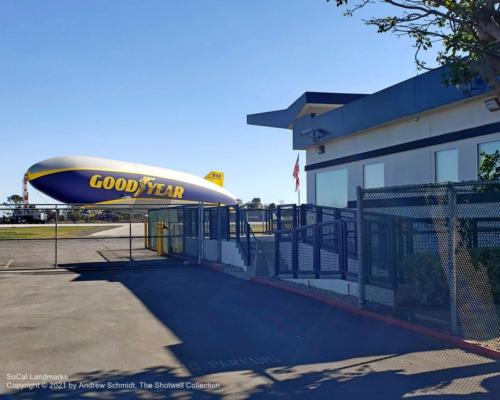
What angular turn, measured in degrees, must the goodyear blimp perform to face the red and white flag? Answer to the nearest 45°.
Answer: approximately 135° to its left

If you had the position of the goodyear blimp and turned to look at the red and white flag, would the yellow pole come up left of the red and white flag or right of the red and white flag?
right

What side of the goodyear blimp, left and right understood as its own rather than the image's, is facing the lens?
left

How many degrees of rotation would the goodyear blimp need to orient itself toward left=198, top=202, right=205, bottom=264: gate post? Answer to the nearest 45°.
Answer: approximately 90° to its left

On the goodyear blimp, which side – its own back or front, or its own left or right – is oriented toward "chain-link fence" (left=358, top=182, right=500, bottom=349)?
left

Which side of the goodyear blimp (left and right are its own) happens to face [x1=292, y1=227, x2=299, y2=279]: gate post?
left

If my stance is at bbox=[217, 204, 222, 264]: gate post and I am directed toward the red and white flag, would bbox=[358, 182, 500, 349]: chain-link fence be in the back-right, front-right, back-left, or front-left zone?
back-right

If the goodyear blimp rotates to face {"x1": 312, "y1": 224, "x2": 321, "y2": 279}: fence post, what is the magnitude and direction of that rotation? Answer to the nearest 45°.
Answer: approximately 90° to its left

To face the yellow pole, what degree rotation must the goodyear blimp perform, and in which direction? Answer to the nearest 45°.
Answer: approximately 90° to its left

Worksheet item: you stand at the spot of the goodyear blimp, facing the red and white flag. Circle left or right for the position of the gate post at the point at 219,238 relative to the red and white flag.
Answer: right
